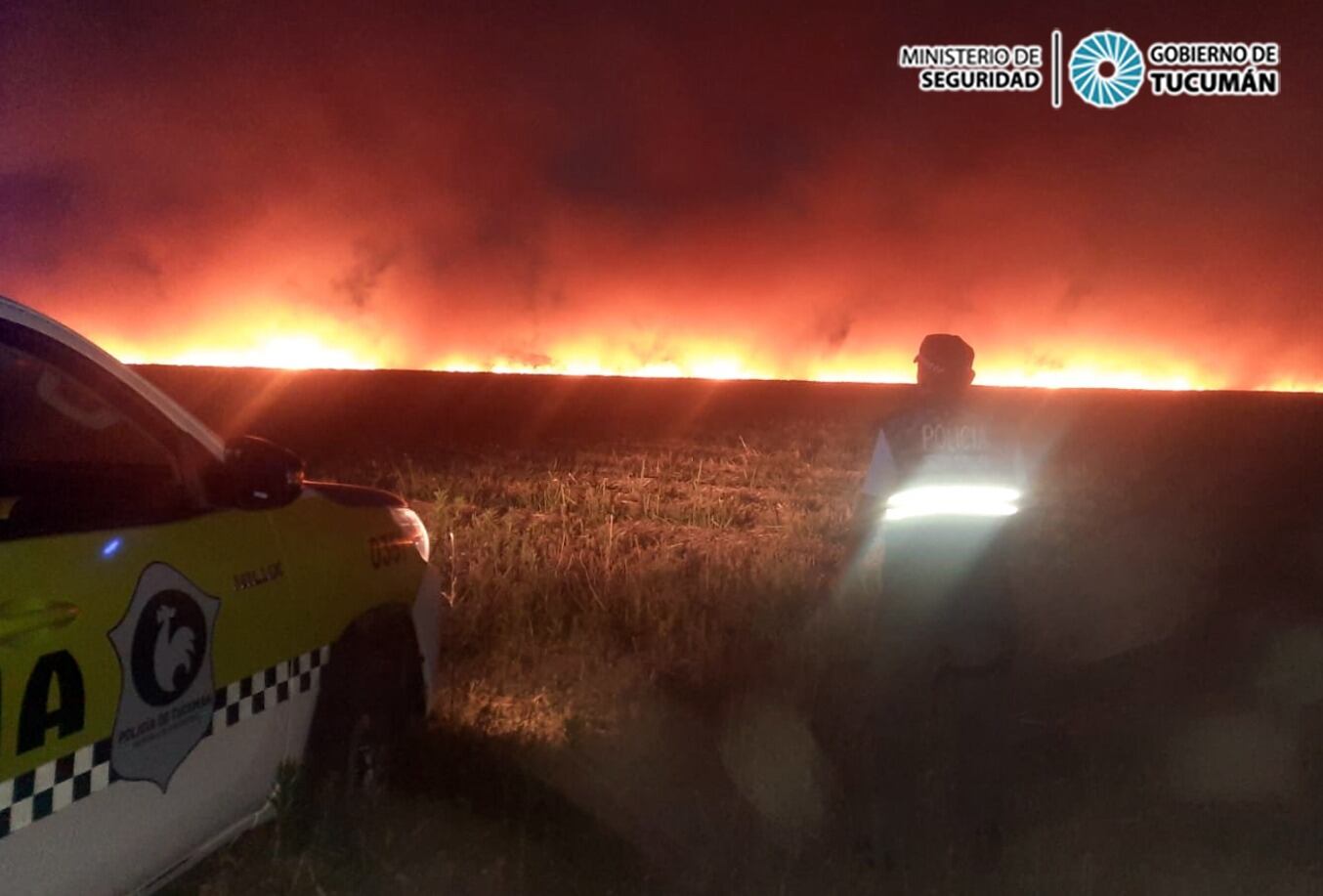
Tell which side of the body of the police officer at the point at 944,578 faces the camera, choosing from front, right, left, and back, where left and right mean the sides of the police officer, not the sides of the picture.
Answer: back

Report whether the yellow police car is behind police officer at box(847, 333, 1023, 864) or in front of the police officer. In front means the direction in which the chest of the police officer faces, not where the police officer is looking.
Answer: behind

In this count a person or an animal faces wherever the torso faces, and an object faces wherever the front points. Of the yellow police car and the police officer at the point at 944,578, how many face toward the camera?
0

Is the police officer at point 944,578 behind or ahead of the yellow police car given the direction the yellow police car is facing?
ahead

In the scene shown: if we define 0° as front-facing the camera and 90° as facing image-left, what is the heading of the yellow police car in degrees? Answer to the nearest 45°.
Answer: approximately 225°
